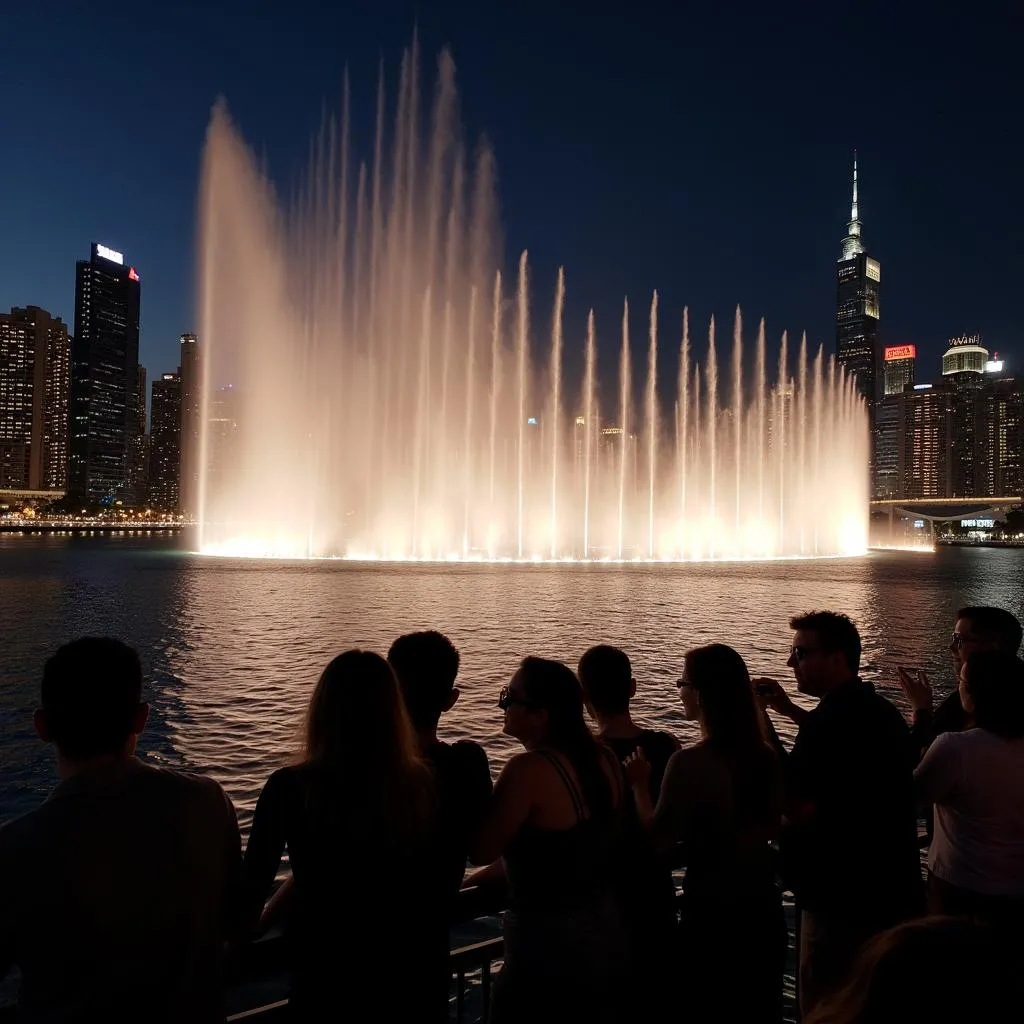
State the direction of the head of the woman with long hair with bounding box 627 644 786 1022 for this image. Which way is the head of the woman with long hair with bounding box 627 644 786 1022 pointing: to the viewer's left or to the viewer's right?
to the viewer's left

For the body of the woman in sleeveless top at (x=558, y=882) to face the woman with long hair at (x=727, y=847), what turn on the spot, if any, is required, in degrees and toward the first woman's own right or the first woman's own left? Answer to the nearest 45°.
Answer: approximately 90° to the first woman's own right

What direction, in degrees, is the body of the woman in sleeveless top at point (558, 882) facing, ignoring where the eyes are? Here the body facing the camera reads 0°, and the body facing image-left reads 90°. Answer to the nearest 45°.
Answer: approximately 135°

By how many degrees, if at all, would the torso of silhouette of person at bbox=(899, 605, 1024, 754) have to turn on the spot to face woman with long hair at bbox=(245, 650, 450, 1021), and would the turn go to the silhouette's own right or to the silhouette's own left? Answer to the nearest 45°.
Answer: approximately 45° to the silhouette's own left

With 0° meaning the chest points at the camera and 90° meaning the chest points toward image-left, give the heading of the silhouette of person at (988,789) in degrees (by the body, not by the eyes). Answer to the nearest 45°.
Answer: approximately 135°

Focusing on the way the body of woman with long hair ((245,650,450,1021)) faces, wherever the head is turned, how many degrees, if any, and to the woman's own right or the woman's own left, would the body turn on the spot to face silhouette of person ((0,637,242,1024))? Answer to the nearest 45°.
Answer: approximately 135° to the woman's own left

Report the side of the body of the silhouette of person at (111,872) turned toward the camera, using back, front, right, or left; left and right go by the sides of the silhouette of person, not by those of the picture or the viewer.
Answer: back

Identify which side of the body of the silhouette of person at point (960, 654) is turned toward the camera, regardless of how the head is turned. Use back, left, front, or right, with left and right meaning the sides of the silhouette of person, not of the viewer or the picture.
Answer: left

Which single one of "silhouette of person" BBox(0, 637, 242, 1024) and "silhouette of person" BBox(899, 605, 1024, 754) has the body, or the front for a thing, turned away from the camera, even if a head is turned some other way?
"silhouette of person" BBox(0, 637, 242, 1024)

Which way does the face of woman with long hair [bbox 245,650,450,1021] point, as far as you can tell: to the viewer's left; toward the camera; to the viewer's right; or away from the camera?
away from the camera

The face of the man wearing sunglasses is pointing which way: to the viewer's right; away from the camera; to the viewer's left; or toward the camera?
to the viewer's left

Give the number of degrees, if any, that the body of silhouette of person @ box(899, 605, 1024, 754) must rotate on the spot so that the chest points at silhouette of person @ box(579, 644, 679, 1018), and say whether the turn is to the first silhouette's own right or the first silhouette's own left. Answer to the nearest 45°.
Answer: approximately 45° to the first silhouette's own left

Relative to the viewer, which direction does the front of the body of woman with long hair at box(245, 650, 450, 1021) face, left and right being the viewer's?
facing away from the viewer

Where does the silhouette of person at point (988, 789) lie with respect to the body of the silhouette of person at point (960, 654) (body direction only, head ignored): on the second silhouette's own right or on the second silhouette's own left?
on the second silhouette's own left
